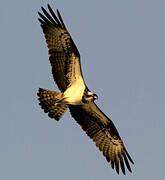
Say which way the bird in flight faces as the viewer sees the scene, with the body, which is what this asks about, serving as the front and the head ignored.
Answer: to the viewer's right
